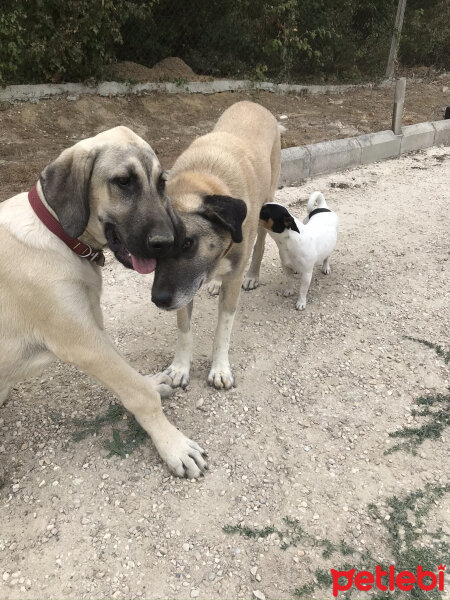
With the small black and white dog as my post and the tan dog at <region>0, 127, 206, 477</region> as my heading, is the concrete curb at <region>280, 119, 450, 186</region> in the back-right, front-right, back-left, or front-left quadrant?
back-right

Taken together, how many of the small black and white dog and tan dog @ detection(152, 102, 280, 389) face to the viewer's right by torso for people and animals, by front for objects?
0

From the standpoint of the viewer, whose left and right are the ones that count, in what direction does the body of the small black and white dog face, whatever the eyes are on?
facing the viewer and to the left of the viewer

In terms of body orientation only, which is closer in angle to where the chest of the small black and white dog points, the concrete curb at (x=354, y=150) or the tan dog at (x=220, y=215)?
the tan dog

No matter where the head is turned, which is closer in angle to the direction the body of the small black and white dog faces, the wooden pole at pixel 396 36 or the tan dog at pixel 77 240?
the tan dog

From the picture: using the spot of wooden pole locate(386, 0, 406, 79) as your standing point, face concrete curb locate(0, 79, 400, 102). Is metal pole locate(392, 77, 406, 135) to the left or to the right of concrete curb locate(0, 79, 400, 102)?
left

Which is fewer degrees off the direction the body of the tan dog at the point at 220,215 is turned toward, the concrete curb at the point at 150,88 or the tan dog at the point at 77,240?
the tan dog

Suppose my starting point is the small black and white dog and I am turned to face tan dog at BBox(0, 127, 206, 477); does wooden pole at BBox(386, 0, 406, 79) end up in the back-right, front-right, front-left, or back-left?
back-right

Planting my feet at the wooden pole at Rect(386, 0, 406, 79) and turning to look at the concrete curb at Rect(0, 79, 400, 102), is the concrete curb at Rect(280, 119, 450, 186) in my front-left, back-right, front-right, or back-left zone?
front-left

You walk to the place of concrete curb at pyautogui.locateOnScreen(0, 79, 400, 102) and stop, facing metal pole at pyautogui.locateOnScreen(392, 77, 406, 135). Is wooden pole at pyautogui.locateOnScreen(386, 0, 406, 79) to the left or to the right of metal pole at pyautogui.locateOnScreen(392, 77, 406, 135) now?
left

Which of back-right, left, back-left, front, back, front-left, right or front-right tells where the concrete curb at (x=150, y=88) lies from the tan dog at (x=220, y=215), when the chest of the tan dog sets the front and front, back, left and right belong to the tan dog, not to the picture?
back-right

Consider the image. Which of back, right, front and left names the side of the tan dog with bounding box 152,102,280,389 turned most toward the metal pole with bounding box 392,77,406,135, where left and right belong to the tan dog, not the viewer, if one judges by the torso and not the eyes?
back

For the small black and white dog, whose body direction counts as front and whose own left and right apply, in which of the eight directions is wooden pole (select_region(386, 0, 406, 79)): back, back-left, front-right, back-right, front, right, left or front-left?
back-right
